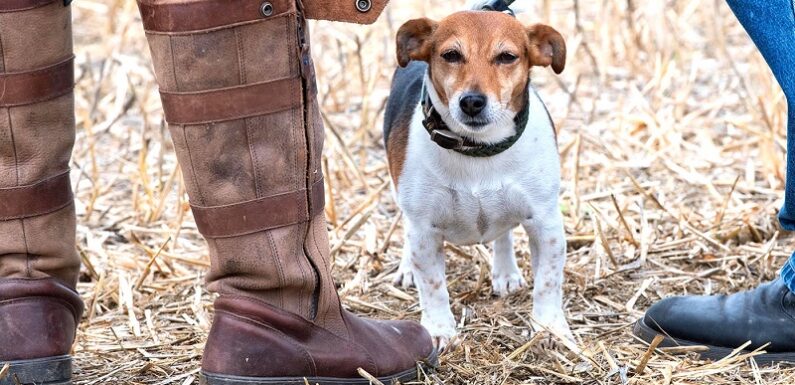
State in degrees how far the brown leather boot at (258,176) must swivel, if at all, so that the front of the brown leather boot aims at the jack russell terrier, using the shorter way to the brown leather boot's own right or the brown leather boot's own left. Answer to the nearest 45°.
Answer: approximately 45° to the brown leather boot's own left

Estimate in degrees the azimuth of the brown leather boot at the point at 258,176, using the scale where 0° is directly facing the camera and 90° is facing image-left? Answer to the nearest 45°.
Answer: approximately 270°

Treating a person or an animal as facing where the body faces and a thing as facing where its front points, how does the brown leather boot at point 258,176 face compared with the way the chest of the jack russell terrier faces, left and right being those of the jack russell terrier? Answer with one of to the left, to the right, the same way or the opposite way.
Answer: to the left

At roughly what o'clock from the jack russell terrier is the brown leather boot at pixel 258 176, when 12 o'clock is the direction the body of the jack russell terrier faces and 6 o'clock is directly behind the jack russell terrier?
The brown leather boot is roughly at 1 o'clock from the jack russell terrier.

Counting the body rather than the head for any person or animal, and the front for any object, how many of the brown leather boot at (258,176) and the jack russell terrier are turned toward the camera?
1

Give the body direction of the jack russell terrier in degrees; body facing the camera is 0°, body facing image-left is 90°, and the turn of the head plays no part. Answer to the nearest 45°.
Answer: approximately 0°
